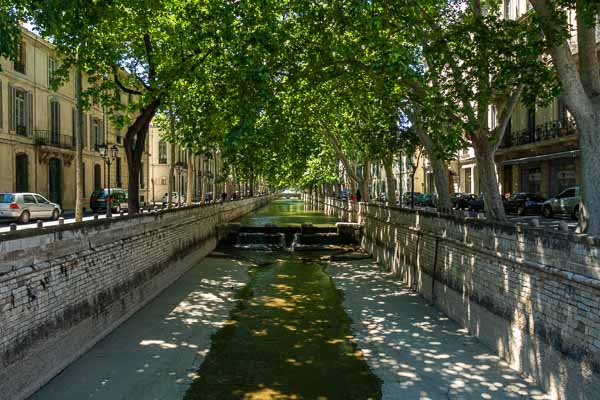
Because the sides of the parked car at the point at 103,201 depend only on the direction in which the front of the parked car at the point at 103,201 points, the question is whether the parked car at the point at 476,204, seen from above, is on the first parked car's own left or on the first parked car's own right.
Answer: on the first parked car's own right
